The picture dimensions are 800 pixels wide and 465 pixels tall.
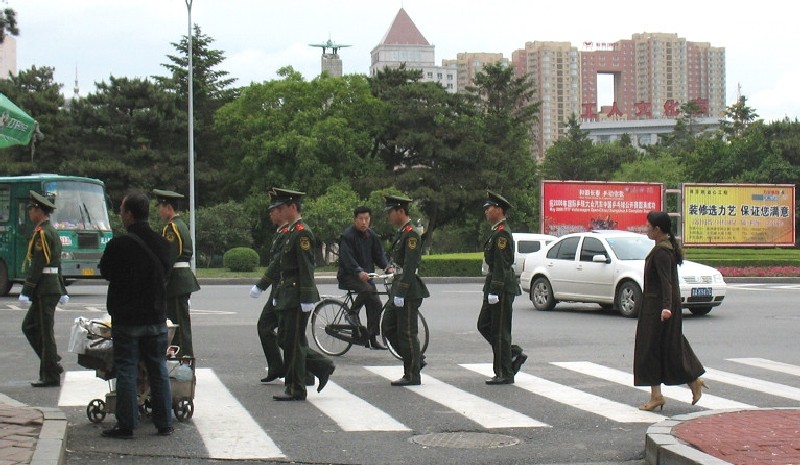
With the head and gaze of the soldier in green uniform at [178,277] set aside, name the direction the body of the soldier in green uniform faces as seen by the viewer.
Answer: to the viewer's left

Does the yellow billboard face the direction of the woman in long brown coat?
yes

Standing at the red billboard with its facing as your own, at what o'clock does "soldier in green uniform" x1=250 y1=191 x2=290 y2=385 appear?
The soldier in green uniform is roughly at 12 o'clock from the red billboard.

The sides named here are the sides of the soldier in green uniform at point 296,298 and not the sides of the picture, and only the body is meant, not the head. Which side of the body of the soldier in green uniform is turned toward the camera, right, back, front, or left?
left

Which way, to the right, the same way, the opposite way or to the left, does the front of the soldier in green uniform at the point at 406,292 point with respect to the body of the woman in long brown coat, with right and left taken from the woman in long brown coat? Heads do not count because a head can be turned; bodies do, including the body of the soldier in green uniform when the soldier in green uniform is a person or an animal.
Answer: the same way

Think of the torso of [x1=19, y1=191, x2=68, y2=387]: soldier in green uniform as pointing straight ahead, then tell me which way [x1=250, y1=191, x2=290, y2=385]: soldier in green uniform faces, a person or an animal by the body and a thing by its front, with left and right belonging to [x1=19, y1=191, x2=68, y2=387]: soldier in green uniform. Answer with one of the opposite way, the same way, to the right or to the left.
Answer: the same way

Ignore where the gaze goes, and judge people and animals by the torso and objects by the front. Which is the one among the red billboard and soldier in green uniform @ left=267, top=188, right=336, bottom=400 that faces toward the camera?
the red billboard

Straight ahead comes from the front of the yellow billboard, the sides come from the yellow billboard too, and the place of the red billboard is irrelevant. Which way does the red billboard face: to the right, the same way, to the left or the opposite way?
the same way

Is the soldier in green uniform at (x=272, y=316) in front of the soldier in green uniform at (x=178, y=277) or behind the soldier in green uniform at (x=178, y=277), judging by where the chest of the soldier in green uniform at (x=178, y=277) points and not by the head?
behind

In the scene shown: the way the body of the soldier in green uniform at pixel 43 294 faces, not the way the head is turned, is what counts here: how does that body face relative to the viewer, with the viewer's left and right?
facing to the left of the viewer

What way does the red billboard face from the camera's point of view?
toward the camera

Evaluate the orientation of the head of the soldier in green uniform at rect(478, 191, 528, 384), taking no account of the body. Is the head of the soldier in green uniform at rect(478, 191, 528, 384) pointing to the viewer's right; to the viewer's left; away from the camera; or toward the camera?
to the viewer's left

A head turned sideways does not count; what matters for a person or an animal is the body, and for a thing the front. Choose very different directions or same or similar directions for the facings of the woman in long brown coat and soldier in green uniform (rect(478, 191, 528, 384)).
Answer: same or similar directions

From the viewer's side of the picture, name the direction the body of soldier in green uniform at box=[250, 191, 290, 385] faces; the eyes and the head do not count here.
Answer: to the viewer's left

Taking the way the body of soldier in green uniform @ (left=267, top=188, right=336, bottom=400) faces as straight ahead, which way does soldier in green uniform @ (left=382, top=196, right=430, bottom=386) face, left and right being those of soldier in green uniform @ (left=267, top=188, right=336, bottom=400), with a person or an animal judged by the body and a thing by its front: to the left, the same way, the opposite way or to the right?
the same way

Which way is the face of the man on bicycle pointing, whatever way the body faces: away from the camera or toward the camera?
toward the camera
